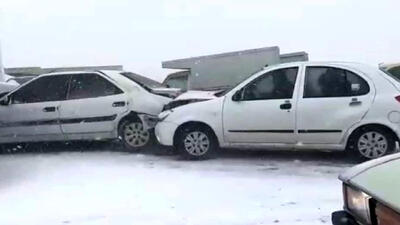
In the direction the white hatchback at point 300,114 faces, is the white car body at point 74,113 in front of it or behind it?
in front

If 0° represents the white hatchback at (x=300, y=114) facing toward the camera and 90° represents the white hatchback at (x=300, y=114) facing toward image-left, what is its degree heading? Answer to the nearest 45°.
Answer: approximately 90°
